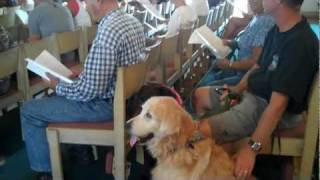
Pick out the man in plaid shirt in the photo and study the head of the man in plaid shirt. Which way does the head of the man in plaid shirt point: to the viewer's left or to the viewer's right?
to the viewer's left

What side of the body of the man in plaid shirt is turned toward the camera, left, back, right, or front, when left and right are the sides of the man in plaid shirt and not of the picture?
left

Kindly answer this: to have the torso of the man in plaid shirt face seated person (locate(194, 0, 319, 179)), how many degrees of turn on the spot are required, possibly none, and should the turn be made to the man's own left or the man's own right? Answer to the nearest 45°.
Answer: approximately 135° to the man's own left

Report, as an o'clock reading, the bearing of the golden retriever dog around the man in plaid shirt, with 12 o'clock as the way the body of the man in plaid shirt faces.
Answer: The golden retriever dog is roughly at 8 o'clock from the man in plaid shirt.
